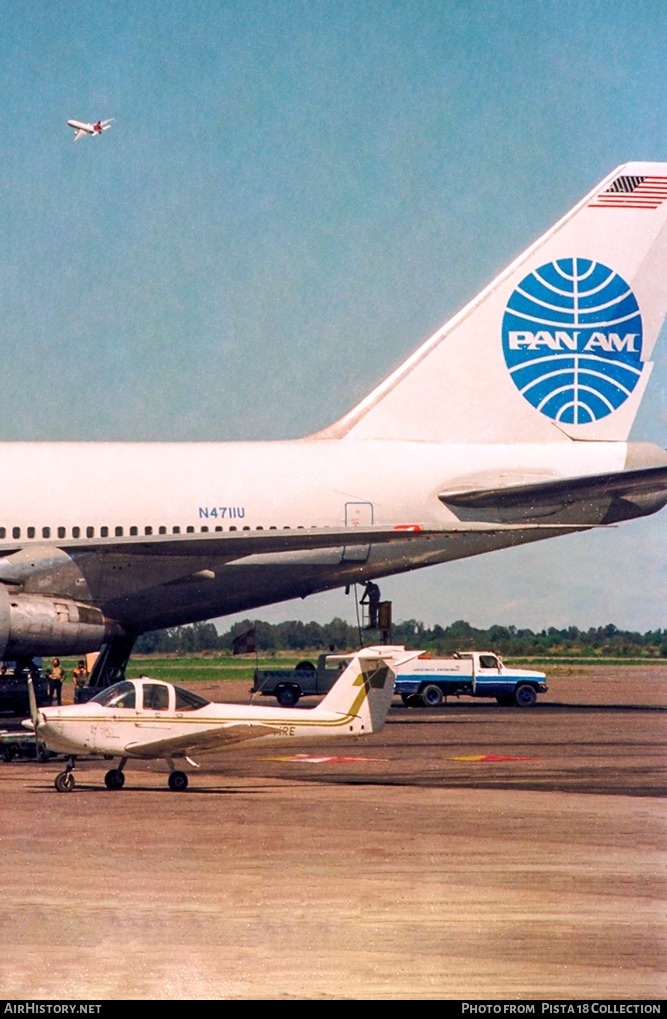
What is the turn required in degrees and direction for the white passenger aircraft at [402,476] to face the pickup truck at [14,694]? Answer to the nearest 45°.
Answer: approximately 45° to its left

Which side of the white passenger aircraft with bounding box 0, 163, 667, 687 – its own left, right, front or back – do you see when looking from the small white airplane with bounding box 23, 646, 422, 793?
left

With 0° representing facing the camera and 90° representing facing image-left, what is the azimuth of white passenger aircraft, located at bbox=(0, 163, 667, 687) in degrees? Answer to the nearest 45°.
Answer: approximately 90°
